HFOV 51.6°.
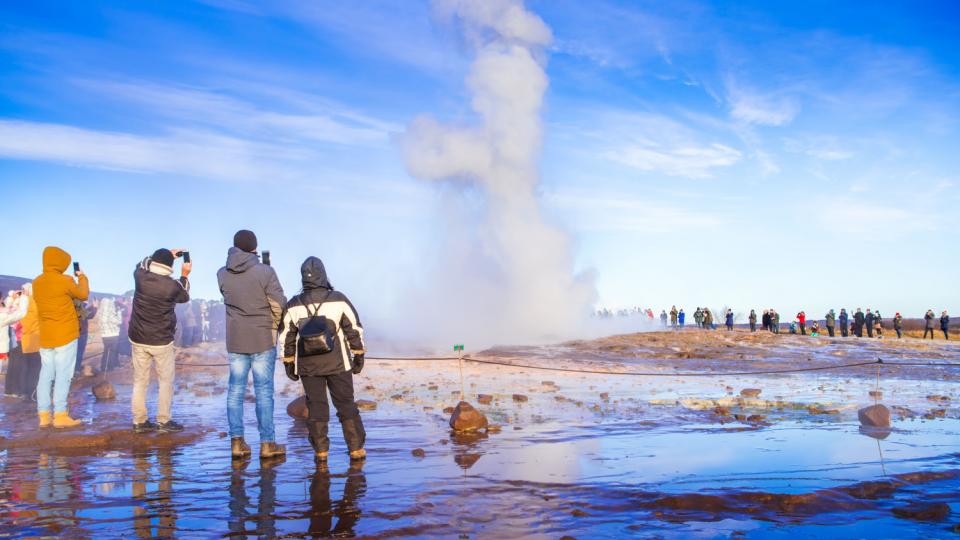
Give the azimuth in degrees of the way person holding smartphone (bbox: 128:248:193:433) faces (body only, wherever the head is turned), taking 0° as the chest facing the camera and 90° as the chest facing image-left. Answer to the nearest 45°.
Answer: approximately 225°

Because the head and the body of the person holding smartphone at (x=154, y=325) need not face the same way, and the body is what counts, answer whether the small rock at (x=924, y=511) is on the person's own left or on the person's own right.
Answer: on the person's own right

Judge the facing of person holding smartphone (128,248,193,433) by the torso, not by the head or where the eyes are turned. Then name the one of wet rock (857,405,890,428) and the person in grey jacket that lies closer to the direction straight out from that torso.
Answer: the wet rock

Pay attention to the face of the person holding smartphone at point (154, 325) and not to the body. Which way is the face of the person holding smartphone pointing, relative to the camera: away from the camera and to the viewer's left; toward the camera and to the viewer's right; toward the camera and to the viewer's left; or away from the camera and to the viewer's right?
away from the camera and to the viewer's right

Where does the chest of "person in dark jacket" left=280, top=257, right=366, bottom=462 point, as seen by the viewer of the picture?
away from the camera

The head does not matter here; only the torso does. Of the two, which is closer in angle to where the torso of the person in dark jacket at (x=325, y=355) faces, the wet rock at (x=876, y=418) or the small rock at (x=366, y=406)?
the small rock

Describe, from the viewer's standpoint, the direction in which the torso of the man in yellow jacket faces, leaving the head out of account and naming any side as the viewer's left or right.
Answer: facing away from the viewer and to the right of the viewer

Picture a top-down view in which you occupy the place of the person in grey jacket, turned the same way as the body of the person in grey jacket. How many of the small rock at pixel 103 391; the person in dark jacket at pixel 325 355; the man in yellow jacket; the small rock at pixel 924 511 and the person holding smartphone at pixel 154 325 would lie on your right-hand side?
2

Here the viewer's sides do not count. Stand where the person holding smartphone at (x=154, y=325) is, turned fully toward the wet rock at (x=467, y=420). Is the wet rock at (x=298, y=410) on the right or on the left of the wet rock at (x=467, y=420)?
left
